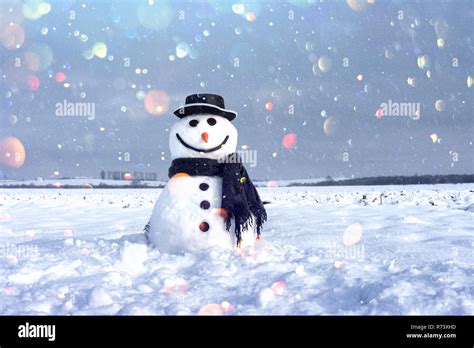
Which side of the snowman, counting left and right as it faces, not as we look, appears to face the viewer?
front
